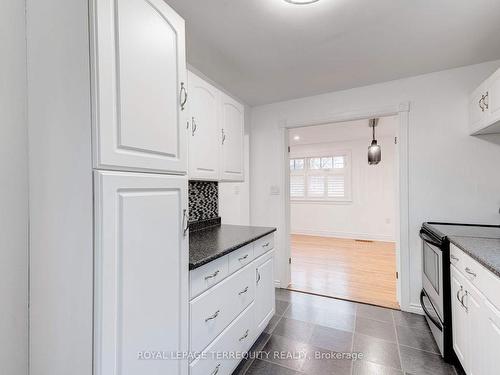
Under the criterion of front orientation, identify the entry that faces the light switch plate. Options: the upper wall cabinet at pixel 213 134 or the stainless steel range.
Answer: the stainless steel range

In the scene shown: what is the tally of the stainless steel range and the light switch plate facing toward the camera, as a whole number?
1

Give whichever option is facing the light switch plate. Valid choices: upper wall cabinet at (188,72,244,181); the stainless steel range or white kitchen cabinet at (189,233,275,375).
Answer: the stainless steel range

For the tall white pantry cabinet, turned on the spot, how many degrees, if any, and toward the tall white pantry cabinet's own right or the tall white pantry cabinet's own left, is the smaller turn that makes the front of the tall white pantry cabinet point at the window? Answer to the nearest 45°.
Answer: approximately 90° to the tall white pantry cabinet's own left

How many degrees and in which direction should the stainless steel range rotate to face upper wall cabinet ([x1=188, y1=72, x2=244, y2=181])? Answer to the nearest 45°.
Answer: approximately 45° to its left

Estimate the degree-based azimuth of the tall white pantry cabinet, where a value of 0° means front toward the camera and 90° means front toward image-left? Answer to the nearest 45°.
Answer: approximately 315°

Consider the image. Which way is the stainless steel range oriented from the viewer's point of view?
to the viewer's left

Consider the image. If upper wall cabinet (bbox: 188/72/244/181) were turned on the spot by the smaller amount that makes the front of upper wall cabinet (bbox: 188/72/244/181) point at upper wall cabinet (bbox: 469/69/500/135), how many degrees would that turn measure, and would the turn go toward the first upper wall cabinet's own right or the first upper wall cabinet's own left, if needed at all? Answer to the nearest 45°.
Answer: approximately 45° to the first upper wall cabinet's own left
